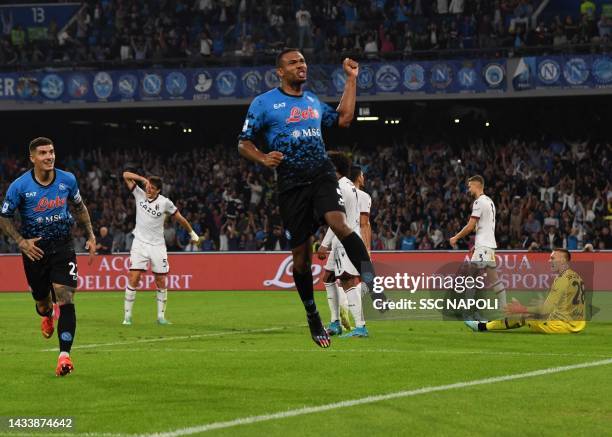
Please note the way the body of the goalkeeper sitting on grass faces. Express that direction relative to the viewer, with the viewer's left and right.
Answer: facing to the left of the viewer

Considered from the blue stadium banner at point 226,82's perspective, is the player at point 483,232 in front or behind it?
in front

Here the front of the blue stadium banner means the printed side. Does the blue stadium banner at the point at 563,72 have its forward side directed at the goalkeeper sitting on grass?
yes

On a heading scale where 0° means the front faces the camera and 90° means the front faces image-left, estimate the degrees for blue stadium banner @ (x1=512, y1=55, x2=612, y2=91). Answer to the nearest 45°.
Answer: approximately 0°

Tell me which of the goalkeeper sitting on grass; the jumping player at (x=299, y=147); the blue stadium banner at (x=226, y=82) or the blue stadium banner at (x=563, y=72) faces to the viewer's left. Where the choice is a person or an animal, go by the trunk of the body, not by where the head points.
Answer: the goalkeeper sitting on grass

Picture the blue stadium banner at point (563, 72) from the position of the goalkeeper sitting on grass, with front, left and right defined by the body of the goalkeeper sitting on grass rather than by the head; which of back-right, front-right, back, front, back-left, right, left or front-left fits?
right

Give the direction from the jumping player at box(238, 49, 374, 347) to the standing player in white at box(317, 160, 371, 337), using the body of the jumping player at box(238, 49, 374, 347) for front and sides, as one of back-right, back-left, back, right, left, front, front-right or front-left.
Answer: back-left

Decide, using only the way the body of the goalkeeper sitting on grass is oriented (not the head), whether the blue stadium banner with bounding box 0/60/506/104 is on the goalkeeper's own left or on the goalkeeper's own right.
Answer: on the goalkeeper's own right

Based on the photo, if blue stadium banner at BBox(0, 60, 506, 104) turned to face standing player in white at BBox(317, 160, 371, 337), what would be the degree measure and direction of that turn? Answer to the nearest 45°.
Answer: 0° — it already faces them
